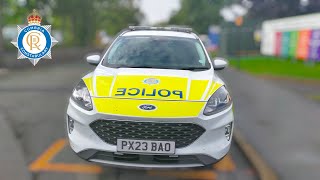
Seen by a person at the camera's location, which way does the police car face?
facing the viewer
